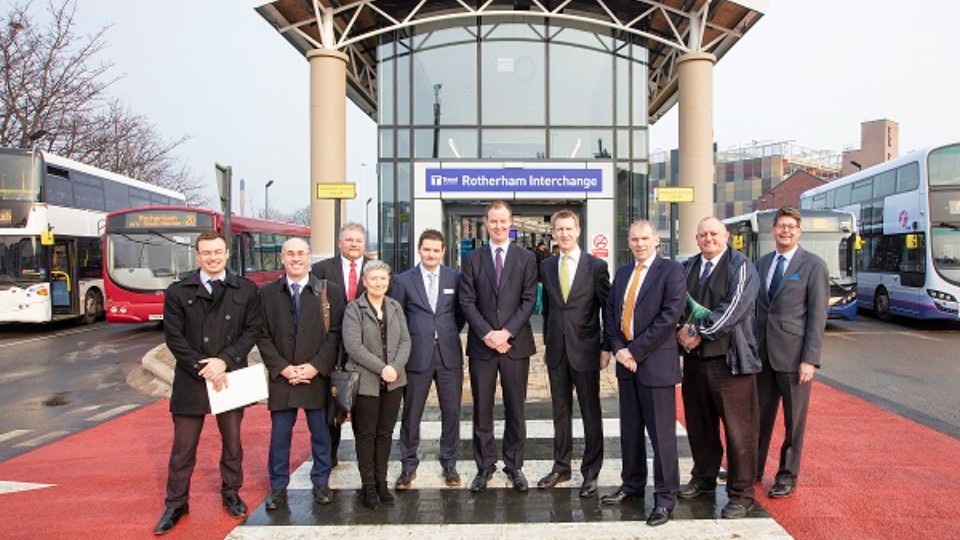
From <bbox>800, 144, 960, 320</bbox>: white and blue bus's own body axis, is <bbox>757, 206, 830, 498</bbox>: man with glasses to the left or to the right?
on its right

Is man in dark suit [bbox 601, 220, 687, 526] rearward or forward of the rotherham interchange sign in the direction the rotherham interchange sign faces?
forward

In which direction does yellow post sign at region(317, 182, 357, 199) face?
toward the camera

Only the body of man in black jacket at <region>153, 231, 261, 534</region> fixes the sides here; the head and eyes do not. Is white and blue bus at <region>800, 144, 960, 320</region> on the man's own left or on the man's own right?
on the man's own left

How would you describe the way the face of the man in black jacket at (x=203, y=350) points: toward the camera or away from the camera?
toward the camera

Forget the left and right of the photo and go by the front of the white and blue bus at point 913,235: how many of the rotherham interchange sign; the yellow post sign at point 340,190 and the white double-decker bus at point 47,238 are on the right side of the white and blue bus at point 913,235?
3

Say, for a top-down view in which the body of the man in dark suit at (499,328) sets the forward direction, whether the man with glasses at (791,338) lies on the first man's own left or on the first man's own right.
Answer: on the first man's own left

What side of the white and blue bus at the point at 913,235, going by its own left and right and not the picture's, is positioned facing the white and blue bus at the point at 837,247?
right

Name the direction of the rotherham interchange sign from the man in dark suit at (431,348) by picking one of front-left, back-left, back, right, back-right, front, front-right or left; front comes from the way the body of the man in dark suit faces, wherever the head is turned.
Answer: back

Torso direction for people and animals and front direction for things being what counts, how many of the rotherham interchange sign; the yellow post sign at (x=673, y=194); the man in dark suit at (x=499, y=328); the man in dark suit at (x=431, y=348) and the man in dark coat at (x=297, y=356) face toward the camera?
5

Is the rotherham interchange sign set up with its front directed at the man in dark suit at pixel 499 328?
yes

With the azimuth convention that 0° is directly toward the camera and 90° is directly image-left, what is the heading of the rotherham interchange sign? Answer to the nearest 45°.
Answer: approximately 0°

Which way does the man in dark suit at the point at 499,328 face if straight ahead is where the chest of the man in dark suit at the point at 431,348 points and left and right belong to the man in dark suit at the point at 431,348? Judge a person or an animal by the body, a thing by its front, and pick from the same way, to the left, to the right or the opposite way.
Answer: the same way

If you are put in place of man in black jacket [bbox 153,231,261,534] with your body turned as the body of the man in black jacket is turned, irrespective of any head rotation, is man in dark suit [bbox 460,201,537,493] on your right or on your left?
on your left

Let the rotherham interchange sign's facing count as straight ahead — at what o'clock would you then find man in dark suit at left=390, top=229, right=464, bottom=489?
The man in dark suit is roughly at 12 o'clock from the rotherham interchange sign.

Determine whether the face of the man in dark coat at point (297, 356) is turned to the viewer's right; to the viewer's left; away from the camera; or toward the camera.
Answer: toward the camera

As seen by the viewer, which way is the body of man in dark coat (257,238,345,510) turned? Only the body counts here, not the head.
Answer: toward the camera

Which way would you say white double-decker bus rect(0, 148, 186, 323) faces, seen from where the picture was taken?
facing the viewer and to the left of the viewer

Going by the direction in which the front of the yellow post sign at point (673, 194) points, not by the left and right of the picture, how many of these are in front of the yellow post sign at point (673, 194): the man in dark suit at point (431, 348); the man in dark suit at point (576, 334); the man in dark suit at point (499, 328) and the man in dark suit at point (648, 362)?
4

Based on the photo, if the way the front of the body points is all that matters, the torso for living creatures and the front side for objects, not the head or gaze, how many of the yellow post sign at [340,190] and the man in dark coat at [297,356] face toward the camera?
2

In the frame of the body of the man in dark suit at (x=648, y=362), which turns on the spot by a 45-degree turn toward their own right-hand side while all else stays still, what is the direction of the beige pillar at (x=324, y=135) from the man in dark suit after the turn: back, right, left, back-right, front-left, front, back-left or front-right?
front-right
